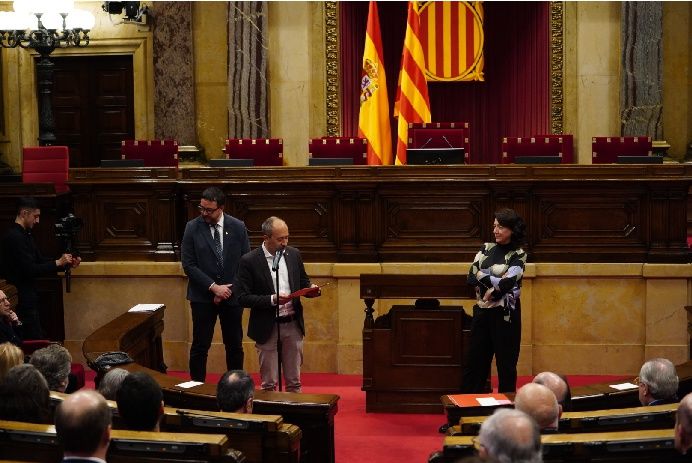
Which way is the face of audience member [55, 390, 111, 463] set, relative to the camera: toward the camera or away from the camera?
away from the camera

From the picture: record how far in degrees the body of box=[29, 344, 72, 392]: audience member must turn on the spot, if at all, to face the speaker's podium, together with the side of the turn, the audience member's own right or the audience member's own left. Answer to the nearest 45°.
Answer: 0° — they already face it

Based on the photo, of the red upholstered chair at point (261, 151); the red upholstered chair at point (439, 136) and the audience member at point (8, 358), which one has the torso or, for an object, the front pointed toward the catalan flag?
the audience member

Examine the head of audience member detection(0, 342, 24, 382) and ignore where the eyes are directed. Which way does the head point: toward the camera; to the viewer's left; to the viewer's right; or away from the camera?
away from the camera

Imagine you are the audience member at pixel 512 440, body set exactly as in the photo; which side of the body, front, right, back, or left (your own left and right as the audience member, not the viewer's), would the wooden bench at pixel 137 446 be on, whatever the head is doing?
left

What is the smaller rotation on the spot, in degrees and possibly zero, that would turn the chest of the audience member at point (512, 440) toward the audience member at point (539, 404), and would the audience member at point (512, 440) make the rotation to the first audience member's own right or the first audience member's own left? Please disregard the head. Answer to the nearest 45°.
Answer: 0° — they already face them

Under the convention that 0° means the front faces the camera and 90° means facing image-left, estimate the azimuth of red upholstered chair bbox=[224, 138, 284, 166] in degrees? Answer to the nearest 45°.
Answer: approximately 0°

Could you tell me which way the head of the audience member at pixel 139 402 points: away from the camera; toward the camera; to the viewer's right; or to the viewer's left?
away from the camera

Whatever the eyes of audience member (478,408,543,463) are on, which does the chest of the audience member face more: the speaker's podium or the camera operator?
the speaker's podium

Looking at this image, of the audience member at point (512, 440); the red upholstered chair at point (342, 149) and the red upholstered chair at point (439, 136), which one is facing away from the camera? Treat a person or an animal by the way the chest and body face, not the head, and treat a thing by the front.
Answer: the audience member
